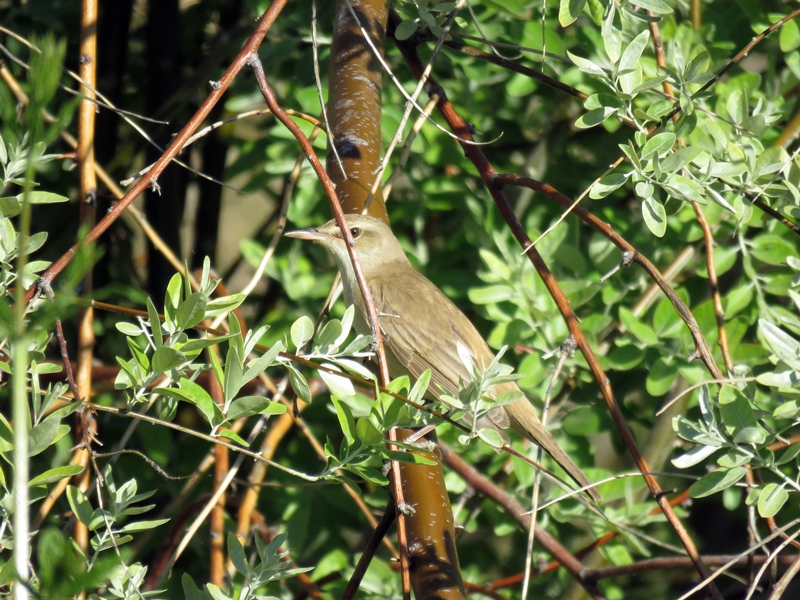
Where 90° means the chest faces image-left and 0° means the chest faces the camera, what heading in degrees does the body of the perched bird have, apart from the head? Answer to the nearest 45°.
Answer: approximately 90°
